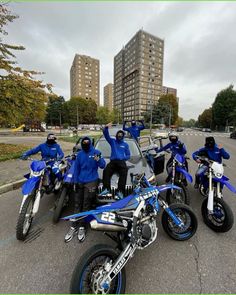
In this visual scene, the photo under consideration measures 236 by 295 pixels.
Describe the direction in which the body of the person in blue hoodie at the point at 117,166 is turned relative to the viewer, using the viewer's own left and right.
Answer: facing the viewer

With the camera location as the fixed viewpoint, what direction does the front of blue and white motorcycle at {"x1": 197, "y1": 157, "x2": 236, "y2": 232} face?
facing the viewer and to the right of the viewer

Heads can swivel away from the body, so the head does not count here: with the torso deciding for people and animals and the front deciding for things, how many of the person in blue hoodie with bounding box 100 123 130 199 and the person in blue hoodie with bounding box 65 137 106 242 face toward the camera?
2

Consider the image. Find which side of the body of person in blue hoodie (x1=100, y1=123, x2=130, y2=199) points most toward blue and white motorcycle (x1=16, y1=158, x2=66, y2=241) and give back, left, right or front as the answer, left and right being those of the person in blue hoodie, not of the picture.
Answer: right

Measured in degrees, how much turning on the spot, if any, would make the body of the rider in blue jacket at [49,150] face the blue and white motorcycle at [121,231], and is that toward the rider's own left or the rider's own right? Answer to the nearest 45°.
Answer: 0° — they already face it

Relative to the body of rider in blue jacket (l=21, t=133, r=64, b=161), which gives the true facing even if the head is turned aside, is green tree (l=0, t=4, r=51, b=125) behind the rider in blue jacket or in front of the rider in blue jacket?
behind

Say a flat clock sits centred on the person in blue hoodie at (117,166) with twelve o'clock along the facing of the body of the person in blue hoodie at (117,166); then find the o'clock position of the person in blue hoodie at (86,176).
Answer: the person in blue hoodie at (86,176) is roughly at 2 o'clock from the person in blue hoodie at (117,166).

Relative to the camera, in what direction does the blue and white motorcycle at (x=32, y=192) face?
facing the viewer and to the left of the viewer

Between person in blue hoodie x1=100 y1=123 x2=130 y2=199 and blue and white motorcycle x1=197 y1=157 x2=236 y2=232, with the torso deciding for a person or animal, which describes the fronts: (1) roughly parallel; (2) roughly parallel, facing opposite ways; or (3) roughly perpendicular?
roughly parallel

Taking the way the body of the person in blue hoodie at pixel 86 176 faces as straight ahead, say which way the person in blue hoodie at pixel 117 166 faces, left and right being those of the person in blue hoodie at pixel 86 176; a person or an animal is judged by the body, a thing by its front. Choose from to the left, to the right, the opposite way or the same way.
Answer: the same way

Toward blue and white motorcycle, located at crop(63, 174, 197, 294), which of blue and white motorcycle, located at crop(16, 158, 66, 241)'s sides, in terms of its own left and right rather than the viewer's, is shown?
left

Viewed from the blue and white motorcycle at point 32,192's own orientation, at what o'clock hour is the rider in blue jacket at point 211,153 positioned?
The rider in blue jacket is roughly at 8 o'clock from the blue and white motorcycle.

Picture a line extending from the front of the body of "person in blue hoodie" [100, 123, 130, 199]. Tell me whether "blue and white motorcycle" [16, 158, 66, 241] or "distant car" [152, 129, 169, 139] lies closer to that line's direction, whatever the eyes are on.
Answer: the blue and white motorcycle

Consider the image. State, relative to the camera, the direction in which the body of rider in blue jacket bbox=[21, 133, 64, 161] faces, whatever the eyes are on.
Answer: toward the camera

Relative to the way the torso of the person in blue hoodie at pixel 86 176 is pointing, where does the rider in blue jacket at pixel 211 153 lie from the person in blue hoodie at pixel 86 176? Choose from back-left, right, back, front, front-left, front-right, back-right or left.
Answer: left

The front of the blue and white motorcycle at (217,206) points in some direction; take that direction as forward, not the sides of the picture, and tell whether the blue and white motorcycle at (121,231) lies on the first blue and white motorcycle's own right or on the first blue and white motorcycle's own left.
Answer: on the first blue and white motorcycle's own right

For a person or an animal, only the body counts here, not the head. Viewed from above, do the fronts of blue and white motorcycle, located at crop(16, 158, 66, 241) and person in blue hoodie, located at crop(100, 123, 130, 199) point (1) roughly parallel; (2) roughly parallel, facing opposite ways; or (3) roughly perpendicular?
roughly parallel
